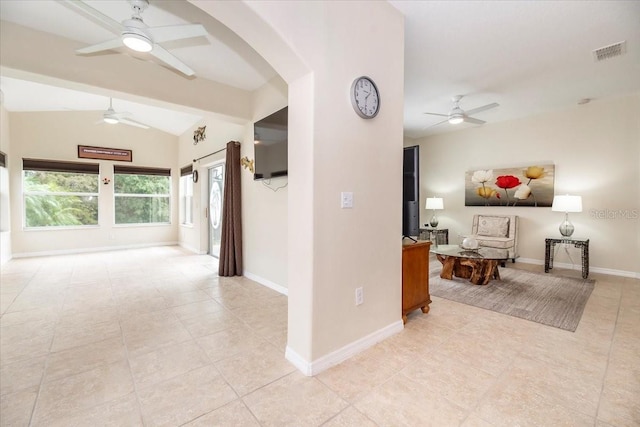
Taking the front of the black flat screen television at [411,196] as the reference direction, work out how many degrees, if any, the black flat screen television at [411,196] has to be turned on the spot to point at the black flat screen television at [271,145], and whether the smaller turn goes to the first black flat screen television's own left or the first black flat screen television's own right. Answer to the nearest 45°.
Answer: approximately 180°

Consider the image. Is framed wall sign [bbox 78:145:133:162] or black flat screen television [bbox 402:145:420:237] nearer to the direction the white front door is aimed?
the framed wall sign

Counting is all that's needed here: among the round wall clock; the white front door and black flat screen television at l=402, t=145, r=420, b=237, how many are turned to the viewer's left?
1

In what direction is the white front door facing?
to the viewer's left

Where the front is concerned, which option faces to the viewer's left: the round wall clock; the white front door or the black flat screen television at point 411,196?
the white front door

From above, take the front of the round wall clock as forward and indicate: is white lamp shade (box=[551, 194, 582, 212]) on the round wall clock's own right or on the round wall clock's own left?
on the round wall clock's own left

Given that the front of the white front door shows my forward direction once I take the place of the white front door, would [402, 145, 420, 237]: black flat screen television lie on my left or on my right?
on my left

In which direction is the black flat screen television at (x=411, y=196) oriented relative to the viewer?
to the viewer's right

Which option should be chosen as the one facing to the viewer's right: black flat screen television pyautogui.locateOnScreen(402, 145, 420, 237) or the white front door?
the black flat screen television

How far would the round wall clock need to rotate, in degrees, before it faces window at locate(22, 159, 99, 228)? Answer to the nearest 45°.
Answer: approximately 180°

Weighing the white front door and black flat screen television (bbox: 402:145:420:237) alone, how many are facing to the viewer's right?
1

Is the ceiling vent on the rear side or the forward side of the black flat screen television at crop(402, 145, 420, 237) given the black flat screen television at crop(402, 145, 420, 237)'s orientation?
on the forward side

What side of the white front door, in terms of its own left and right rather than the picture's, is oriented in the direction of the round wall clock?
left

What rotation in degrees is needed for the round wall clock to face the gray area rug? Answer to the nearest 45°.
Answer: approximately 90° to its left

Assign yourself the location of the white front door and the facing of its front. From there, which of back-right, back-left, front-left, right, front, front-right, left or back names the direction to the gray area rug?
back-left

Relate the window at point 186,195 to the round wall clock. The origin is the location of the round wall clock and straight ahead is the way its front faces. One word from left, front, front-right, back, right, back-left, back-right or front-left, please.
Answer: back

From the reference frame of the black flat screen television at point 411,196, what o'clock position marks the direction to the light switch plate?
The light switch plate is roughly at 4 o'clock from the black flat screen television.

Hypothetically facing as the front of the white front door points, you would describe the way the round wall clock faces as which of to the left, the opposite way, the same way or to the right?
to the left
